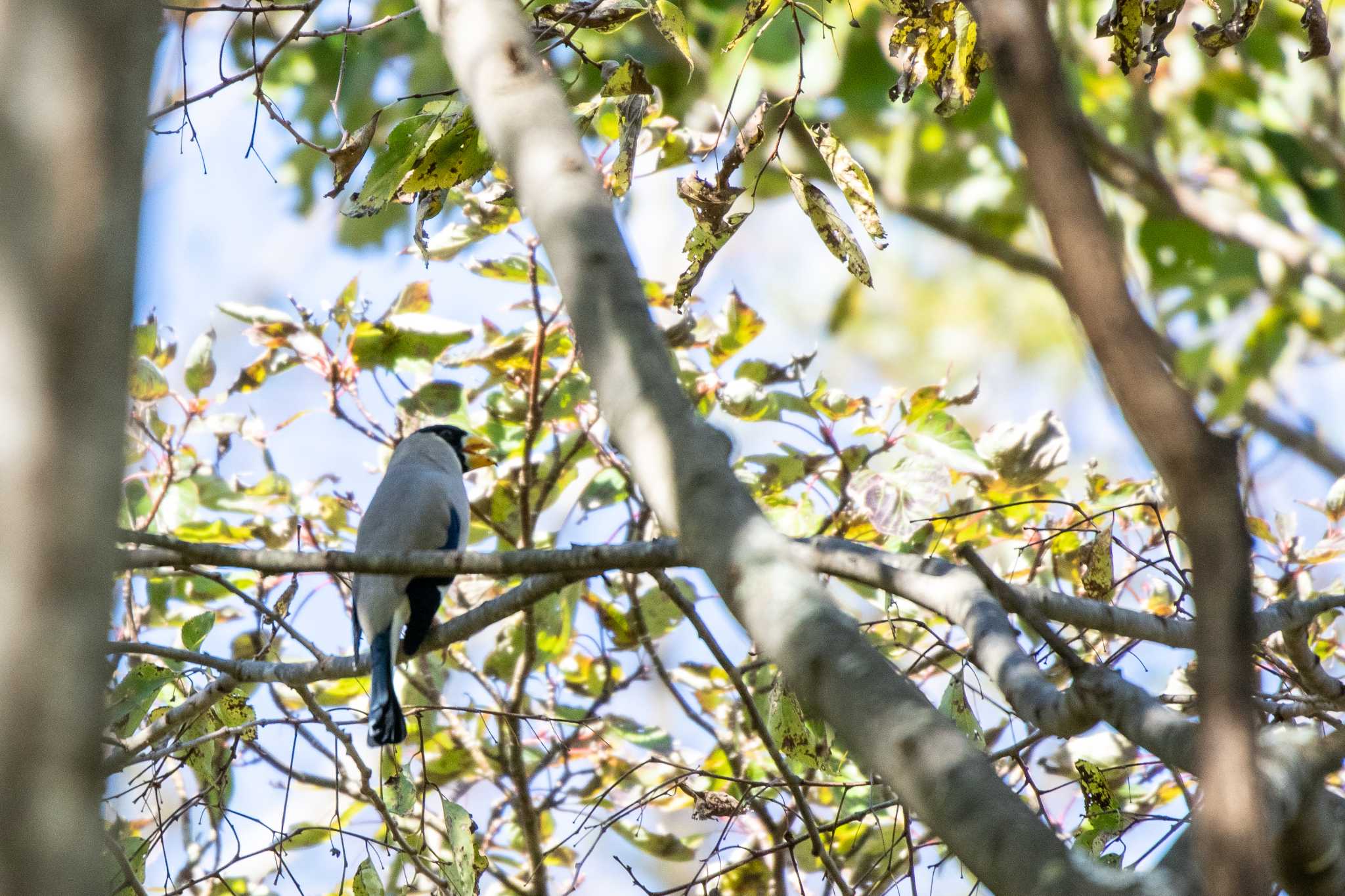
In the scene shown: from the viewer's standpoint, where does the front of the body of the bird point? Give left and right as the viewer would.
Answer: facing away from the viewer and to the right of the viewer

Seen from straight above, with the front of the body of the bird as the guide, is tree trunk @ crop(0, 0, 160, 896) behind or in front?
behind
